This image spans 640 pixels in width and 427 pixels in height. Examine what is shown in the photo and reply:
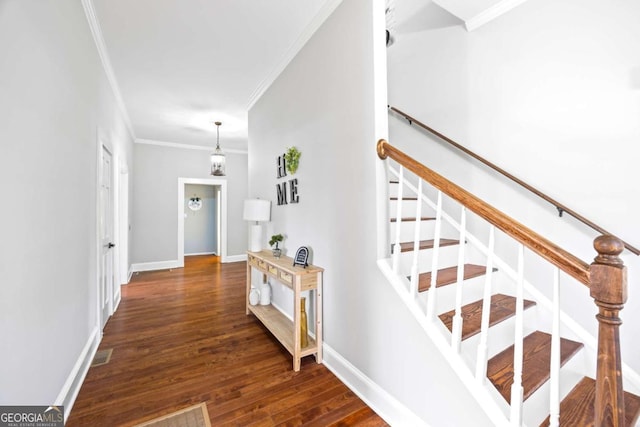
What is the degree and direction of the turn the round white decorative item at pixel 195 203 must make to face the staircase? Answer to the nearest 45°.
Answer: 0° — it already faces it

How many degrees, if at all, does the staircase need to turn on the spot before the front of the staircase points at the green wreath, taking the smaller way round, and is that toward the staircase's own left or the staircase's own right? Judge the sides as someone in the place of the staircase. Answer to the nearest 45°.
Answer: approximately 135° to the staircase's own right

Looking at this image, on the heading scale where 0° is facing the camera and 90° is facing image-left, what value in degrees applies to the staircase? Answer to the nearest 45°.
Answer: approximately 315°

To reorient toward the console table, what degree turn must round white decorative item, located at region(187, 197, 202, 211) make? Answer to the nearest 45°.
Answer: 0° — it already faces it

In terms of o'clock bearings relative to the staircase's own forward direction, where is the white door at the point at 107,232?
The white door is roughly at 4 o'clock from the staircase.

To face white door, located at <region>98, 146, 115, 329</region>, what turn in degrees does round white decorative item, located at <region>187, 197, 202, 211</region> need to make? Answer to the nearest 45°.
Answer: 0° — it already faces it

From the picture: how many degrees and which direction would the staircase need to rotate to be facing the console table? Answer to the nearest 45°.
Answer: approximately 135° to its right

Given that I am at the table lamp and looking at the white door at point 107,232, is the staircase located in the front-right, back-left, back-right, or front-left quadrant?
back-left

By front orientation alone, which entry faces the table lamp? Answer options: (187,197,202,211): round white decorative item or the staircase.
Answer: the round white decorative item

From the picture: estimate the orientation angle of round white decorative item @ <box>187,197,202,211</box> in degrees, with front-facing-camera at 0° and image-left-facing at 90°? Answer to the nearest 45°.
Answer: approximately 0°

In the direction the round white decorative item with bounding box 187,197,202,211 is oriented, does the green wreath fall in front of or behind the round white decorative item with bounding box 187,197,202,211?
in front

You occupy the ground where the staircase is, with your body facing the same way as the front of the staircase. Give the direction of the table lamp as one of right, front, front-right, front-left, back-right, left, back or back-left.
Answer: back-right
